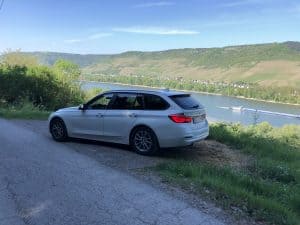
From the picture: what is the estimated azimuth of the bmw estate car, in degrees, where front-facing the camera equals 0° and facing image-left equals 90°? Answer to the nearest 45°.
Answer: approximately 135°
